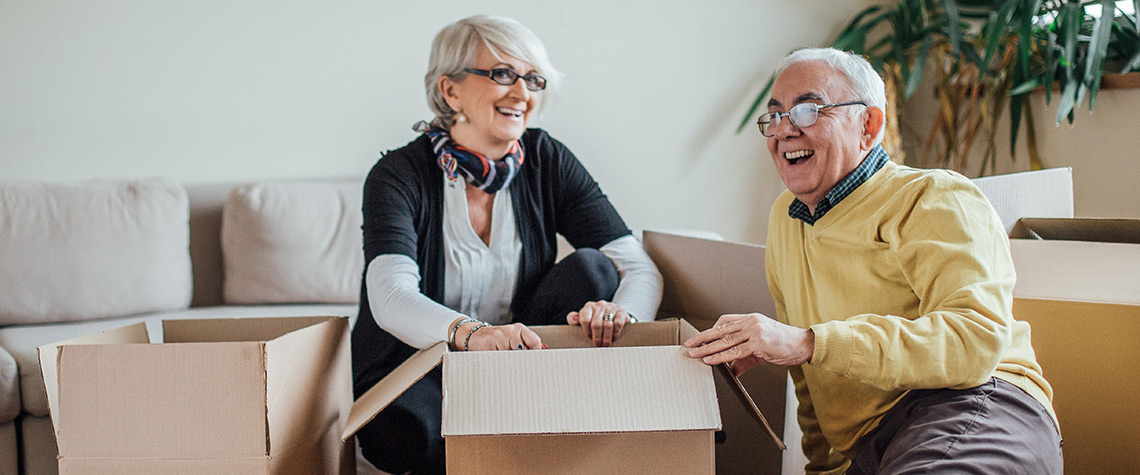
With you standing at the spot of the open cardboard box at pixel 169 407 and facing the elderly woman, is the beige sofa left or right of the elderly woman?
left

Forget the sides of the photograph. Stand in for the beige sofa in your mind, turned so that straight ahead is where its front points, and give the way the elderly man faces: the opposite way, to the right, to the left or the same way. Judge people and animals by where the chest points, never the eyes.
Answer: to the right

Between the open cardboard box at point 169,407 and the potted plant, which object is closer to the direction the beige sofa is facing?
the open cardboard box

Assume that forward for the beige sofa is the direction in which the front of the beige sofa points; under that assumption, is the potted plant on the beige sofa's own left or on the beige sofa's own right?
on the beige sofa's own left

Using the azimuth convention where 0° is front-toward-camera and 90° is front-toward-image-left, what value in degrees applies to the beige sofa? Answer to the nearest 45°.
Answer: approximately 0°

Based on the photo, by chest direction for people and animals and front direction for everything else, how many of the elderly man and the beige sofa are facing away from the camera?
0

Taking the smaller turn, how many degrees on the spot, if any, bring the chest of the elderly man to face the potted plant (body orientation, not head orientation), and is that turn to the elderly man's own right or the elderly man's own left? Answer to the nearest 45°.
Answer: approximately 135° to the elderly man's own right

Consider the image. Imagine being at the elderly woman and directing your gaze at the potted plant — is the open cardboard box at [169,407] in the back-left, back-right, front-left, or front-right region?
back-right

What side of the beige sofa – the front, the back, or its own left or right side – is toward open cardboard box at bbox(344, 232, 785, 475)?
front

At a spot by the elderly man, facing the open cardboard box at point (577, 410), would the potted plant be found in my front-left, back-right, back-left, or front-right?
back-right
